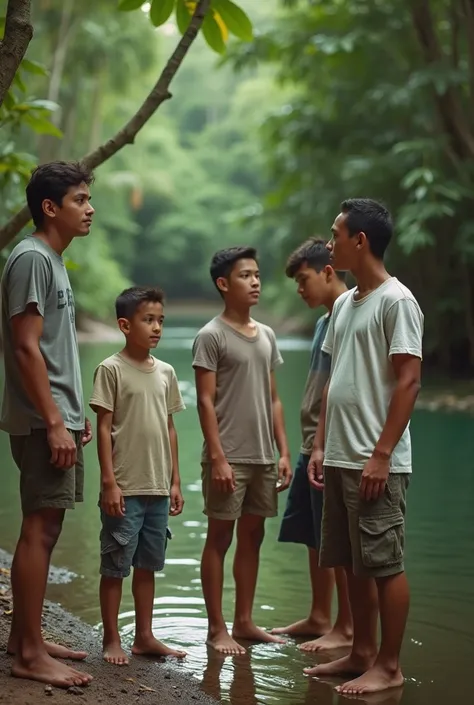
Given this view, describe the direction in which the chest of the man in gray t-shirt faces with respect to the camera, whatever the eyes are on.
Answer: to the viewer's right

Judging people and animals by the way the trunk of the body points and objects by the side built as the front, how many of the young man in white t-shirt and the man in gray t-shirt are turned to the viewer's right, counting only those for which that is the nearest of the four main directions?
1

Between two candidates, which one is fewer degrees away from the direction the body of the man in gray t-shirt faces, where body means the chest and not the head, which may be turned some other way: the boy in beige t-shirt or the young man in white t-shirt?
the young man in white t-shirt

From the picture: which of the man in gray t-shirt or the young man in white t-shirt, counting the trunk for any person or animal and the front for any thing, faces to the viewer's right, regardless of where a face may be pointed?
the man in gray t-shirt

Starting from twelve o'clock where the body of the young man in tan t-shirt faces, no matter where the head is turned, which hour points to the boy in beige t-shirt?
The boy in beige t-shirt is roughly at 3 o'clock from the young man in tan t-shirt.

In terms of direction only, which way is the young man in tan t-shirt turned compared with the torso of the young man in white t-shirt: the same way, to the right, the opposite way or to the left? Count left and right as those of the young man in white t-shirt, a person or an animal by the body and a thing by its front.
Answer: to the left

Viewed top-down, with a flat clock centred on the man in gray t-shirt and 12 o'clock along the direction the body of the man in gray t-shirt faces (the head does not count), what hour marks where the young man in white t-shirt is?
The young man in white t-shirt is roughly at 12 o'clock from the man in gray t-shirt.

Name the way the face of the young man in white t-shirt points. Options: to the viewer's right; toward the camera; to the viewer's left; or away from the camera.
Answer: to the viewer's left

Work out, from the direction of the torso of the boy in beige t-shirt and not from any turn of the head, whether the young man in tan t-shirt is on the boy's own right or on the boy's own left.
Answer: on the boy's own left

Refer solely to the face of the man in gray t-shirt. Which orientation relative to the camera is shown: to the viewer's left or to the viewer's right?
to the viewer's right

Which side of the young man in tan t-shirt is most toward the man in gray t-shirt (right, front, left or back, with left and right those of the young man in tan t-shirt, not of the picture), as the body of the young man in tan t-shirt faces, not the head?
right

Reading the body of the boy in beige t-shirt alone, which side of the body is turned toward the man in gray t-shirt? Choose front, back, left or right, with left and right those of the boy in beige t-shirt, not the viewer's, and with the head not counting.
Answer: right

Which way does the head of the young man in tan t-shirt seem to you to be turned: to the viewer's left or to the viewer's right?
to the viewer's right

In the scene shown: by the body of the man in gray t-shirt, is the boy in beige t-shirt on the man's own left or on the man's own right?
on the man's own left
